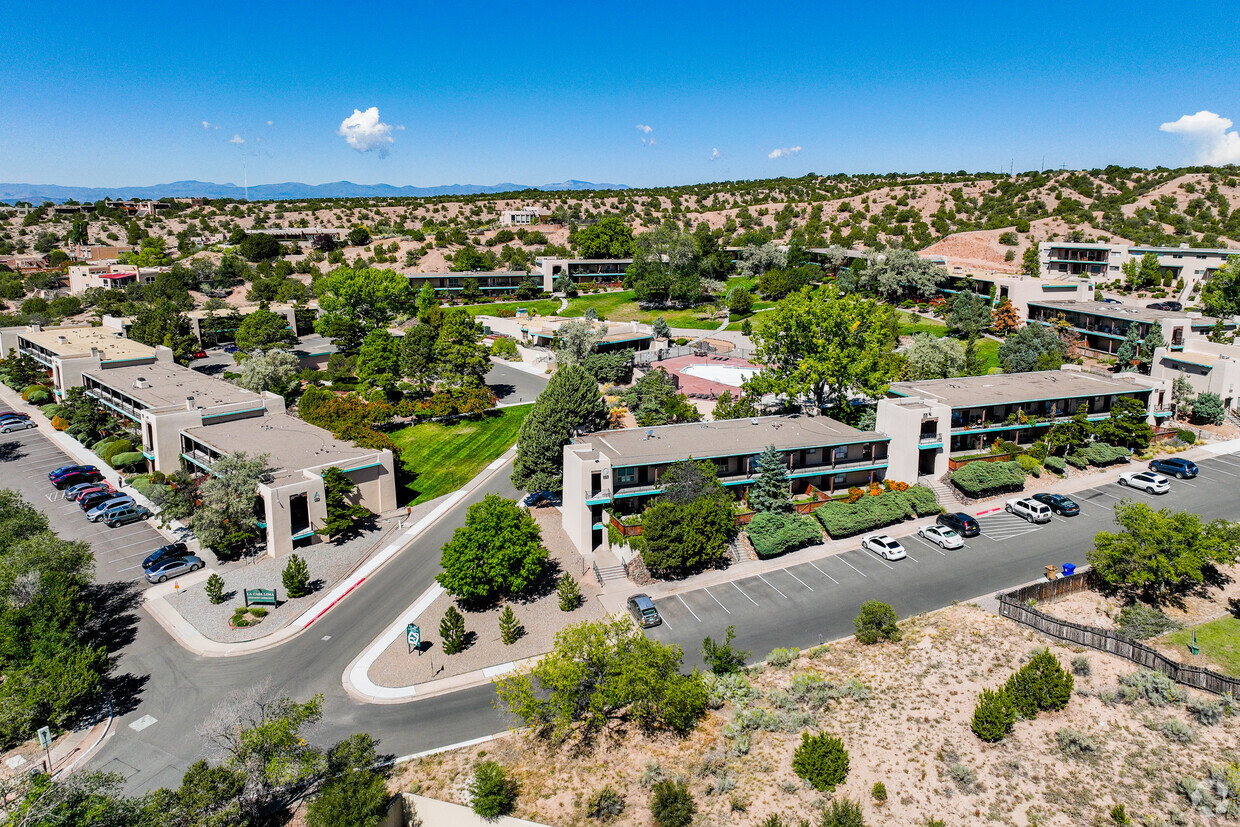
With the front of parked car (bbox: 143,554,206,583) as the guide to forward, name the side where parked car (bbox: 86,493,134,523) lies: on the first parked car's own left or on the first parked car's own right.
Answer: on the first parked car's own left

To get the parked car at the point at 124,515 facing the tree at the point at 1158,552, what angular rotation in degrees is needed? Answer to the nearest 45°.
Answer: approximately 90° to its right

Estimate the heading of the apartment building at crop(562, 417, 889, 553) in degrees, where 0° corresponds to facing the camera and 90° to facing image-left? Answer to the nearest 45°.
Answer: approximately 315°

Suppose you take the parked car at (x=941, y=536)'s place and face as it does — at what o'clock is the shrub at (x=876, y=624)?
The shrub is roughly at 8 o'clock from the parked car.

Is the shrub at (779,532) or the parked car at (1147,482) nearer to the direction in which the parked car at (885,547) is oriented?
the shrub

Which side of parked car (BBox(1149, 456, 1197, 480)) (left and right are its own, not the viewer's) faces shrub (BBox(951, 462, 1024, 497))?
left

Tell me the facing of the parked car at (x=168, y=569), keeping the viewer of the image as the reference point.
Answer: facing away from the viewer and to the right of the viewer

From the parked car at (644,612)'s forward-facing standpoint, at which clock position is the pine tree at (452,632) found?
The pine tree is roughly at 10 o'clock from the parked car.

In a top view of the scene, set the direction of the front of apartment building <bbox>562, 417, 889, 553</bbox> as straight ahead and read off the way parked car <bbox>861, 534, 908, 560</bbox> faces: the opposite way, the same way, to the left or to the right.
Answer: the opposite way

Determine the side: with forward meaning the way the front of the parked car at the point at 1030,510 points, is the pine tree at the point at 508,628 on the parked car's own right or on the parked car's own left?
on the parked car's own left

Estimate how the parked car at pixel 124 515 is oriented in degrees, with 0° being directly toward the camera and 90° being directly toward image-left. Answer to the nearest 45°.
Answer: approximately 225°
